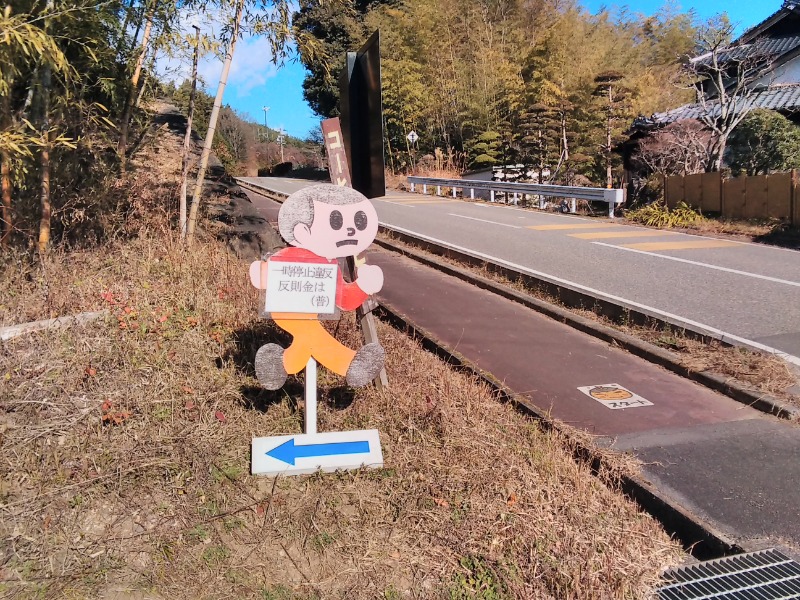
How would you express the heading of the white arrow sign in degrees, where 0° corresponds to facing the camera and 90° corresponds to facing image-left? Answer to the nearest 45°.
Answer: approximately 0°

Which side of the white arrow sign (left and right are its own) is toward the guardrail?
back

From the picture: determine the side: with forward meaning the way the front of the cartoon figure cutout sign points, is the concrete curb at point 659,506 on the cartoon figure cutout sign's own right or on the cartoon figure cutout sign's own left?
on the cartoon figure cutout sign's own left

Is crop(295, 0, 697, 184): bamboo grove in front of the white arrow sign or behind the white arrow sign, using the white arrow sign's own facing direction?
behind

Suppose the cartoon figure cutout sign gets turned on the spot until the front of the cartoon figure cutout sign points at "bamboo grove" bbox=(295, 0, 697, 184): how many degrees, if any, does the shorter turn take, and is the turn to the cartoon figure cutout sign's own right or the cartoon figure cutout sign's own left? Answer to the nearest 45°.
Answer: approximately 180°

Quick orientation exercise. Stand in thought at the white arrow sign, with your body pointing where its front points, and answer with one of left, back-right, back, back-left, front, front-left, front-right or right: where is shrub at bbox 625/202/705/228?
back-left

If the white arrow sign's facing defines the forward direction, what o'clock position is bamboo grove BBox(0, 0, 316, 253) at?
The bamboo grove is roughly at 5 o'clock from the white arrow sign.

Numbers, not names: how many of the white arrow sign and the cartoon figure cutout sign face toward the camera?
2

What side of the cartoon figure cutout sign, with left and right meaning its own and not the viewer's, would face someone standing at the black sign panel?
back

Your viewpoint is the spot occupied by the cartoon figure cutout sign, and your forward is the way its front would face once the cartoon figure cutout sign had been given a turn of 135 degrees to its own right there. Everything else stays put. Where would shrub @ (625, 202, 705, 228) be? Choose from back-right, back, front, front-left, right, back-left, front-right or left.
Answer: right

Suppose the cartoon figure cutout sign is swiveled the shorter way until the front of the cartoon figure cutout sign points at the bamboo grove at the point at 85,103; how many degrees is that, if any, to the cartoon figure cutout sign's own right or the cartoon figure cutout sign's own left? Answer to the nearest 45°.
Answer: approximately 135° to the cartoon figure cutout sign's own right
